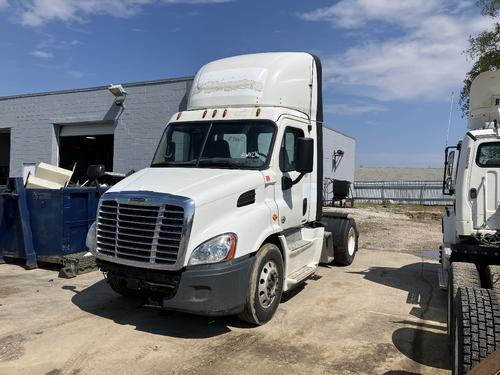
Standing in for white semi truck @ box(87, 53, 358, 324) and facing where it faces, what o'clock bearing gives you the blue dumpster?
The blue dumpster is roughly at 3 o'clock from the white semi truck.

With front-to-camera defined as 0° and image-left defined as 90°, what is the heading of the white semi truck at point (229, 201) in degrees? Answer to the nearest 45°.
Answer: approximately 45°

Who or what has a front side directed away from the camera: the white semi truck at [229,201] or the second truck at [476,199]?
the second truck

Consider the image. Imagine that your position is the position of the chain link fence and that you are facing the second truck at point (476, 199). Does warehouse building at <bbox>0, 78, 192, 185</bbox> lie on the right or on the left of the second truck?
right

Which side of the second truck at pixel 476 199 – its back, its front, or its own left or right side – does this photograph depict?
back

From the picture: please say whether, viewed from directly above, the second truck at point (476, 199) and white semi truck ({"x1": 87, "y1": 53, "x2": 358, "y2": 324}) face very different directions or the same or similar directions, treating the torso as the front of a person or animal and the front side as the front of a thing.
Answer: very different directions

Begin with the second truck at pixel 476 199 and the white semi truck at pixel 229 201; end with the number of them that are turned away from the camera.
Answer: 1

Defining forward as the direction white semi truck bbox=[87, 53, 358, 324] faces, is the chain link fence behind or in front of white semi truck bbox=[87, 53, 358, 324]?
behind
